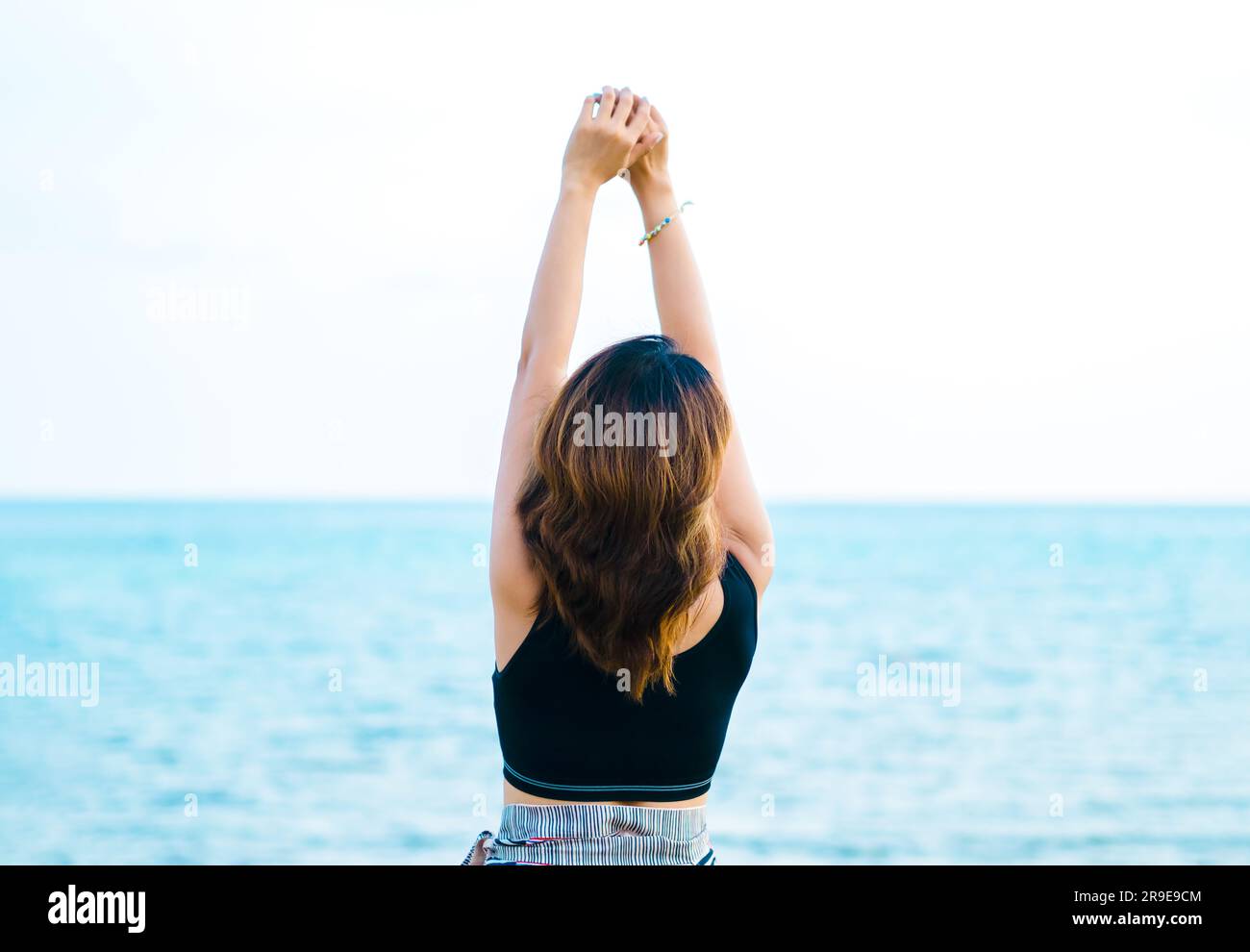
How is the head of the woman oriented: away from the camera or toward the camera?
away from the camera

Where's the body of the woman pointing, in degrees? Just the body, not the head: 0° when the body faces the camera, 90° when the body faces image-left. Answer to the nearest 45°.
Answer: approximately 180°
